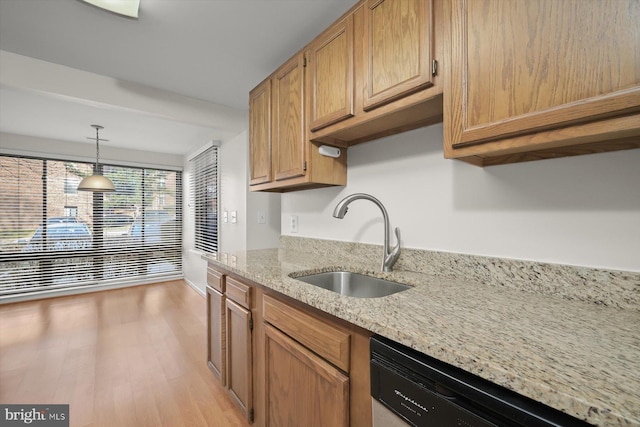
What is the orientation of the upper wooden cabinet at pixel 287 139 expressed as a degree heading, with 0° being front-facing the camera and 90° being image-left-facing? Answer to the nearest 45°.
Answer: approximately 45°

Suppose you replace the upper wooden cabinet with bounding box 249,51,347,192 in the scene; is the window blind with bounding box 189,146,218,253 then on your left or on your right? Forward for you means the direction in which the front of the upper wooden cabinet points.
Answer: on your right

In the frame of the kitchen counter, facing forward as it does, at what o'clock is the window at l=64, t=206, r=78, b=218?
The window is roughly at 2 o'clock from the kitchen counter.

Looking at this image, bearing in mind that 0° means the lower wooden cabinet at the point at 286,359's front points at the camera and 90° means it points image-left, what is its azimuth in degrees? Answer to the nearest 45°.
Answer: approximately 45°

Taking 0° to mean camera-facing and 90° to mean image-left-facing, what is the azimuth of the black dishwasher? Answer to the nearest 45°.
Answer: approximately 45°

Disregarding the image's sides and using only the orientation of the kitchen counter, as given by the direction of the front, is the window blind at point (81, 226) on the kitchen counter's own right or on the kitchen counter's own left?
on the kitchen counter's own right
